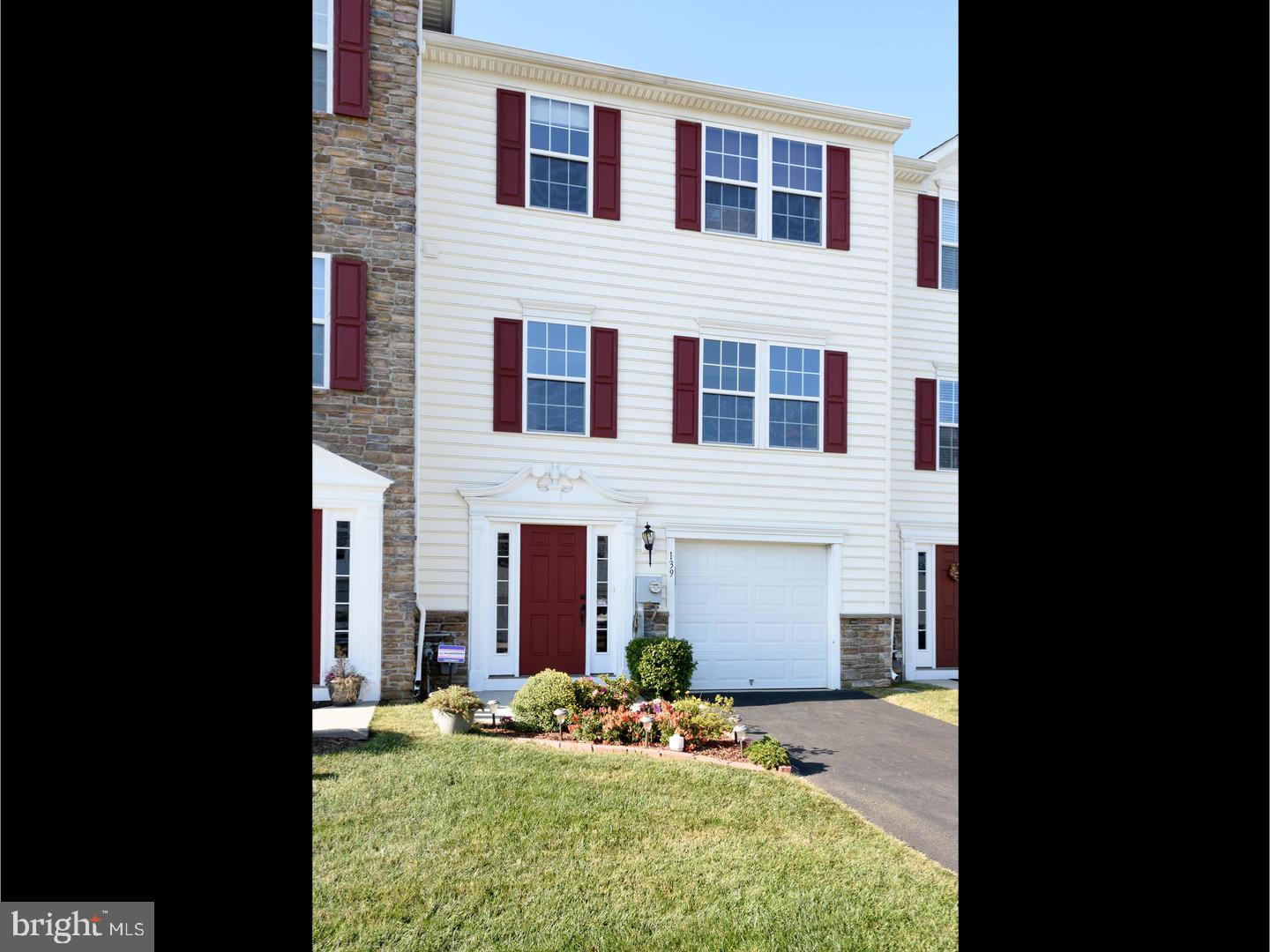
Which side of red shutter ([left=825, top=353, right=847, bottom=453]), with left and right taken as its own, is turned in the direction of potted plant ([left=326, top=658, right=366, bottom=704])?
right

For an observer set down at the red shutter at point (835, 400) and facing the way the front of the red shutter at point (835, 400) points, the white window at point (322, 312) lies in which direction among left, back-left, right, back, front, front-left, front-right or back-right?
right

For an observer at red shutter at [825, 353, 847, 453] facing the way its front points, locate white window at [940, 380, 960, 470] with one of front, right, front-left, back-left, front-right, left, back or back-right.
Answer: left

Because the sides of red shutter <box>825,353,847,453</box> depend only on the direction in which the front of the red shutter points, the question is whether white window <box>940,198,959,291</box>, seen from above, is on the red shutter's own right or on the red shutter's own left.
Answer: on the red shutter's own left

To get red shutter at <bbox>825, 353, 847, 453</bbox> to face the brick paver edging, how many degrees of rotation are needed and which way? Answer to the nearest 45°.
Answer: approximately 45° to its right

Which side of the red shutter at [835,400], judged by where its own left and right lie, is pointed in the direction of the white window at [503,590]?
right

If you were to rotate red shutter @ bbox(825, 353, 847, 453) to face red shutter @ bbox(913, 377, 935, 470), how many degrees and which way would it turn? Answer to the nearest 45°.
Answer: approximately 90° to its left

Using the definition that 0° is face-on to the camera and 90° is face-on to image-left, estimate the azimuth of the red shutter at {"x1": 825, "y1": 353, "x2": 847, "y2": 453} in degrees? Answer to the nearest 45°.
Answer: approximately 315°

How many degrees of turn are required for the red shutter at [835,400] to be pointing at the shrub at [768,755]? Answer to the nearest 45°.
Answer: approximately 45° to its right

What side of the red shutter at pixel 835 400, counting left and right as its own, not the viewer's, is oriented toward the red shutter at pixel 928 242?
left
